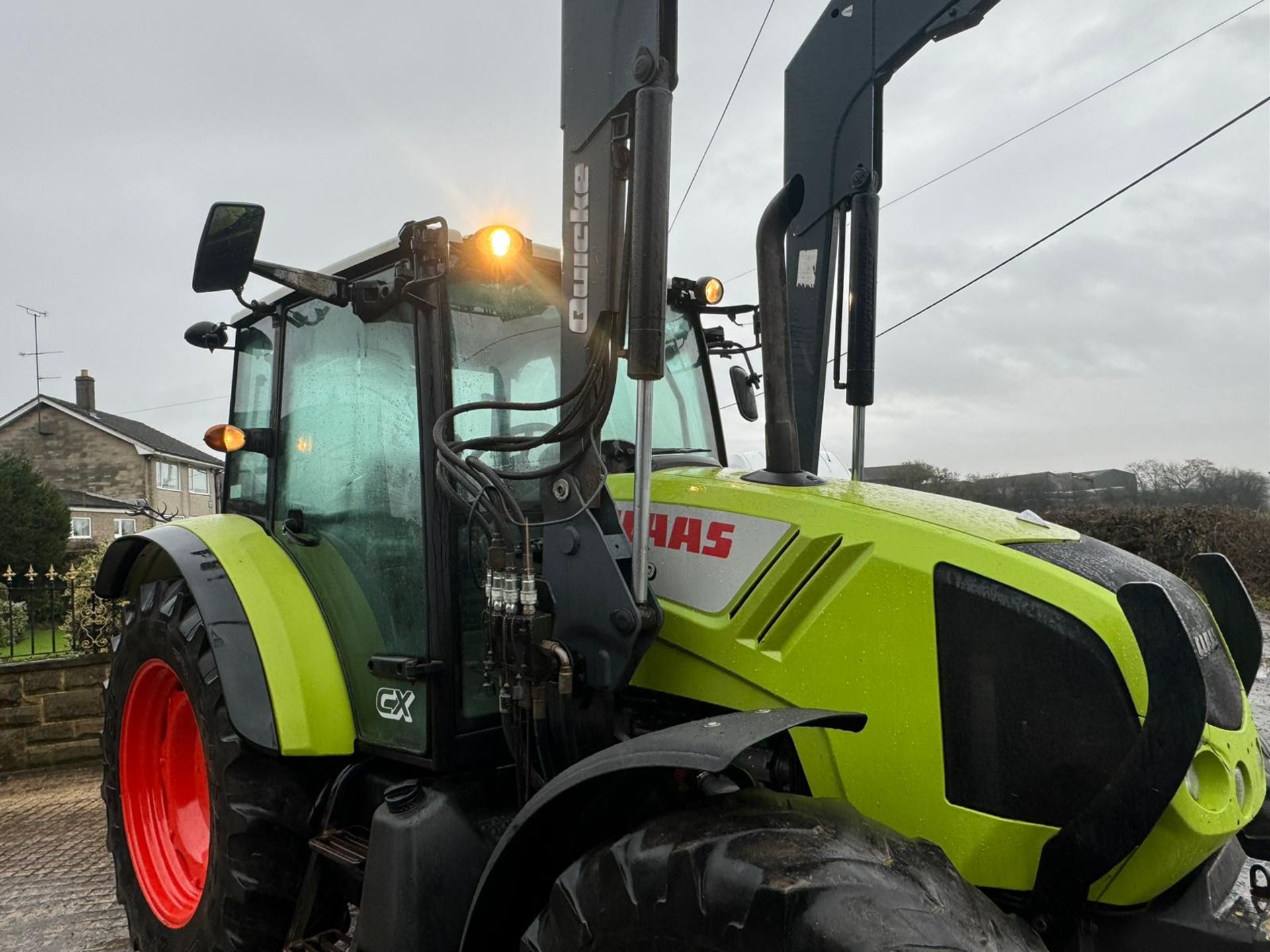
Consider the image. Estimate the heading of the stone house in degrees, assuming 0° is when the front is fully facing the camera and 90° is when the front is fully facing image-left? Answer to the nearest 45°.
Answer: approximately 315°

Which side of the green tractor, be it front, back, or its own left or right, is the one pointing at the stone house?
back

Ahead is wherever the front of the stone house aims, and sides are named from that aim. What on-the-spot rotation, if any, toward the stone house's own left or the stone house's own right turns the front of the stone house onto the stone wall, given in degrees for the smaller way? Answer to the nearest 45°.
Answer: approximately 45° to the stone house's own right

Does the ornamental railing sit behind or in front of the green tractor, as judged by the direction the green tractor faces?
behind

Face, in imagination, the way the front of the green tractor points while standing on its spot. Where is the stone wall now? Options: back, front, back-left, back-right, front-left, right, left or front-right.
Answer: back

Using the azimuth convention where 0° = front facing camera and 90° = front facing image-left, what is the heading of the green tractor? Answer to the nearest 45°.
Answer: approximately 315°

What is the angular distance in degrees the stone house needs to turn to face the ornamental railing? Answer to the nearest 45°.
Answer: approximately 45° to its right
